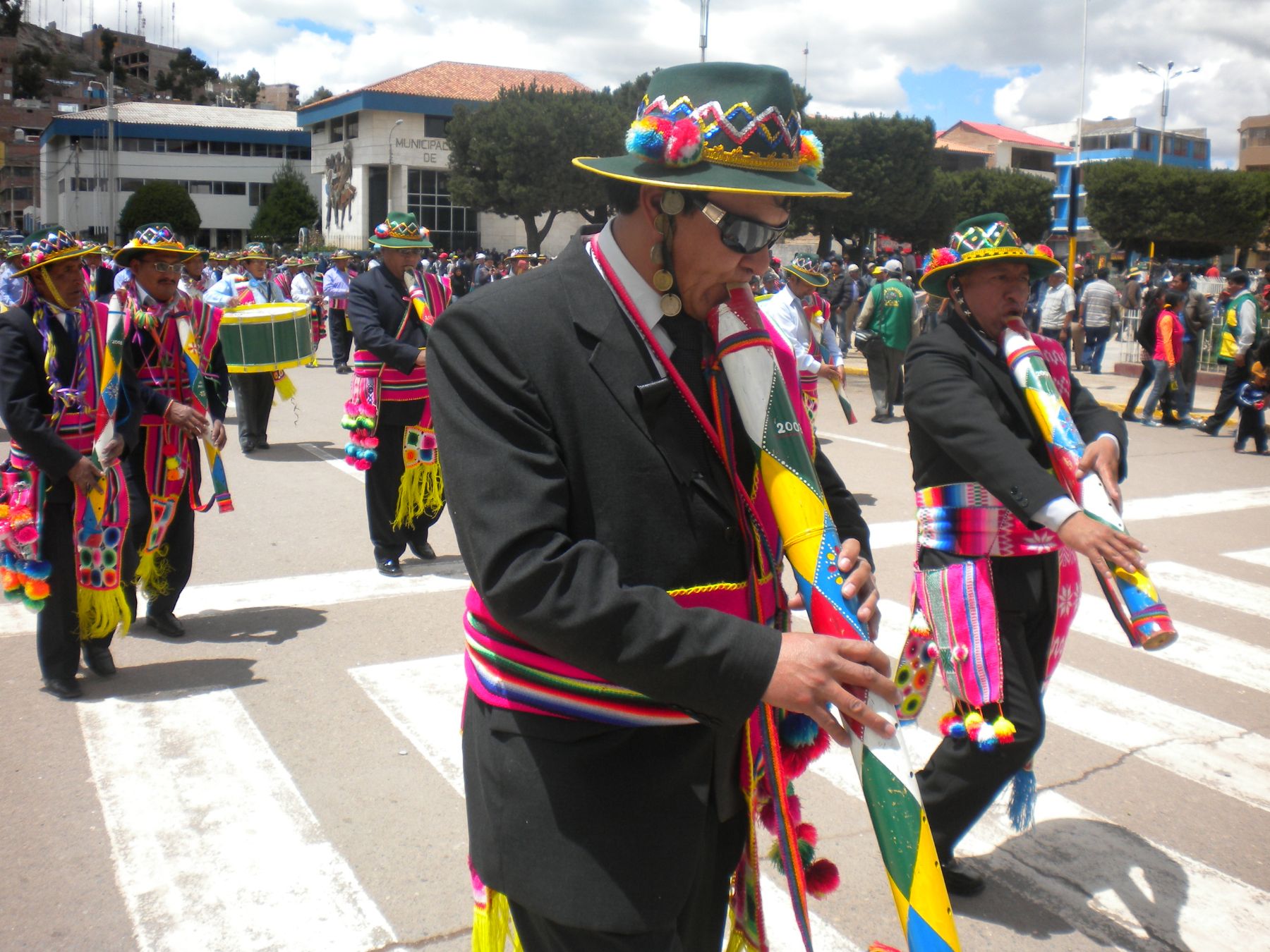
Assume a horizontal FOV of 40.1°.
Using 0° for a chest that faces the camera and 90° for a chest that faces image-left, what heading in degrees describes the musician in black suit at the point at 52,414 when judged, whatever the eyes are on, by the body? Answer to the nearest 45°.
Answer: approximately 315°

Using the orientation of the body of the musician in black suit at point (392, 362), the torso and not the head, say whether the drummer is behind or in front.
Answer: behind

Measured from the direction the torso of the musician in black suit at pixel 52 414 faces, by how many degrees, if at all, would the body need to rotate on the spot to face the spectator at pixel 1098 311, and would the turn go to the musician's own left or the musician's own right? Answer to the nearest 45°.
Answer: approximately 90° to the musician's own left

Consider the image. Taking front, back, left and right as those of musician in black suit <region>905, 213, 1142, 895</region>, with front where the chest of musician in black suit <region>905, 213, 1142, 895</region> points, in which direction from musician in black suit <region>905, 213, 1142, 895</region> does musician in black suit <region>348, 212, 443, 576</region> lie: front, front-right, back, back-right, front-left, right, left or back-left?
back

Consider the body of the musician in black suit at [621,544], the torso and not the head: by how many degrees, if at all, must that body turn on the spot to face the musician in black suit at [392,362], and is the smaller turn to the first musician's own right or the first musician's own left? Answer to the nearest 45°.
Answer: approximately 135° to the first musician's own left

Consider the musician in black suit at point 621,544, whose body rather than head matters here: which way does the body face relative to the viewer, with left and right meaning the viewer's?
facing the viewer and to the right of the viewer

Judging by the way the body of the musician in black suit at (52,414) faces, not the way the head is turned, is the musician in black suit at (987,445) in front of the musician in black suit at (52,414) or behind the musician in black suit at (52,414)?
in front

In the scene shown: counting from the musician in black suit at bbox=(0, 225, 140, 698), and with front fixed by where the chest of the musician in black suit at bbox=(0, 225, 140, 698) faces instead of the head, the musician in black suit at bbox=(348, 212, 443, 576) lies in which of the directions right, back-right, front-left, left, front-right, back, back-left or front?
left

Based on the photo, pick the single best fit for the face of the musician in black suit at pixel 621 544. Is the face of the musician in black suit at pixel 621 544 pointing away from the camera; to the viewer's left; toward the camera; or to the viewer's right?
to the viewer's right
